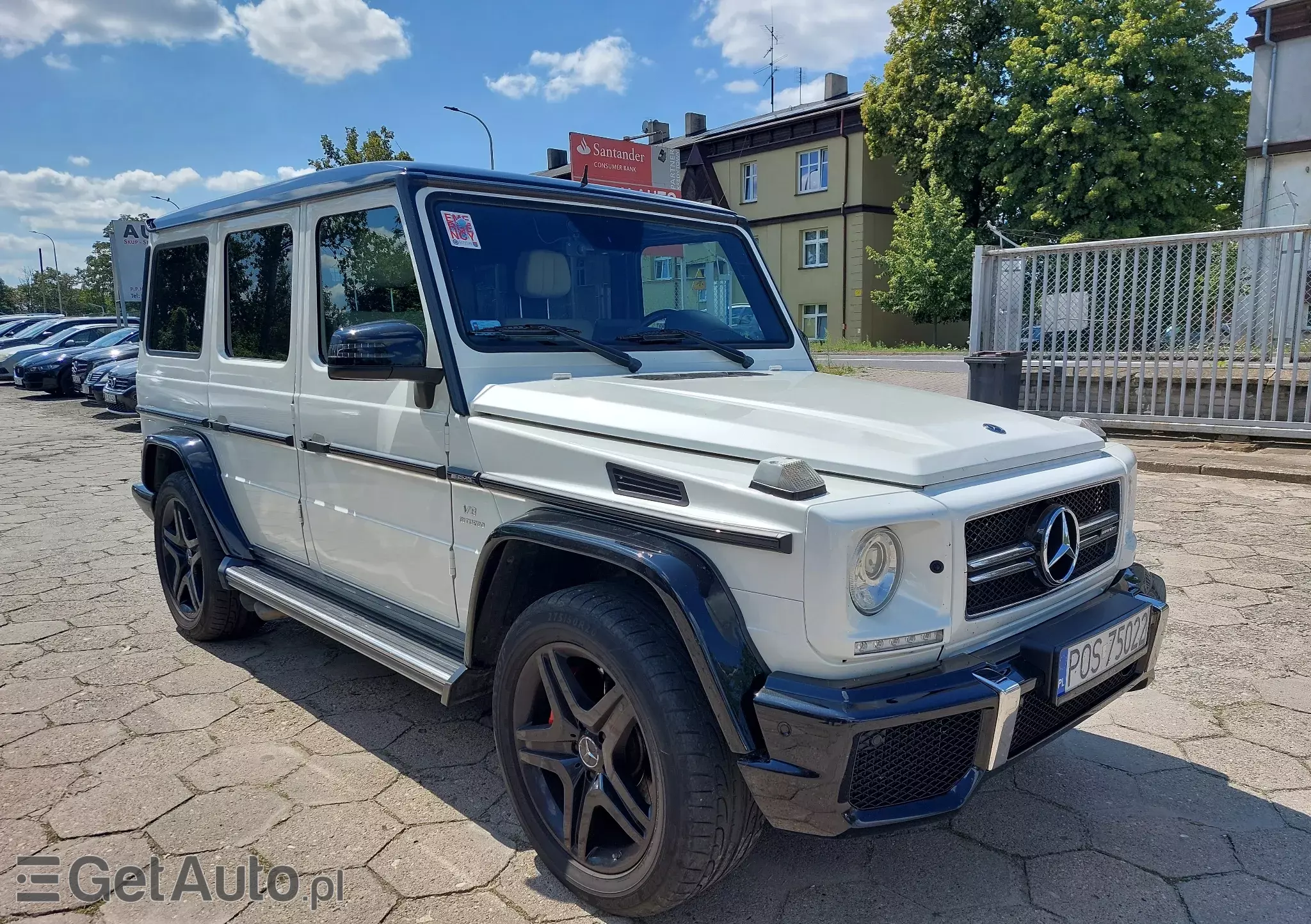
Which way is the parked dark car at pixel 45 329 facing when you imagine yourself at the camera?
facing the viewer and to the left of the viewer

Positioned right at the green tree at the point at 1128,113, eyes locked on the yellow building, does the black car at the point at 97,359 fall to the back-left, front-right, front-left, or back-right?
front-left

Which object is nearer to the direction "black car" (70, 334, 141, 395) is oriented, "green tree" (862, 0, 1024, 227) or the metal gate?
the metal gate

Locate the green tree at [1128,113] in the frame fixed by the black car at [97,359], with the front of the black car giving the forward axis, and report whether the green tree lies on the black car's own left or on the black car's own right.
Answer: on the black car's own left

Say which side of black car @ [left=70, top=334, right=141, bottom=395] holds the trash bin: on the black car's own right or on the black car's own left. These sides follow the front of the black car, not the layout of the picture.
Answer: on the black car's own left

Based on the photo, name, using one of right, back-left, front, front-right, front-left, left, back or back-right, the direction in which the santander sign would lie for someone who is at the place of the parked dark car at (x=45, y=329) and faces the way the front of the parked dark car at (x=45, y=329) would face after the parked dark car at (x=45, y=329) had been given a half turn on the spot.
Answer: right

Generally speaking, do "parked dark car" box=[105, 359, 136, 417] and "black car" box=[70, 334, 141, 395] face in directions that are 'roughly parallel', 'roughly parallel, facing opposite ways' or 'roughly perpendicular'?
roughly parallel

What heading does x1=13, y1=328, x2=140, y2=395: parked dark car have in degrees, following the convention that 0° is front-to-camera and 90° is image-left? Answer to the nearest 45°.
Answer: approximately 45°

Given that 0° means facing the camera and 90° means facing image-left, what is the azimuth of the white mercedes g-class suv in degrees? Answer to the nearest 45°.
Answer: approximately 315°

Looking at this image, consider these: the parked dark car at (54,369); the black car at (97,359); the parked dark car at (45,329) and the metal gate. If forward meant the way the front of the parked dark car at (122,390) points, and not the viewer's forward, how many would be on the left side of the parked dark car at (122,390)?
1

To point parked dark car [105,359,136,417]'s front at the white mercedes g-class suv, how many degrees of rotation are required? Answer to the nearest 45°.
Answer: approximately 45° to its left
